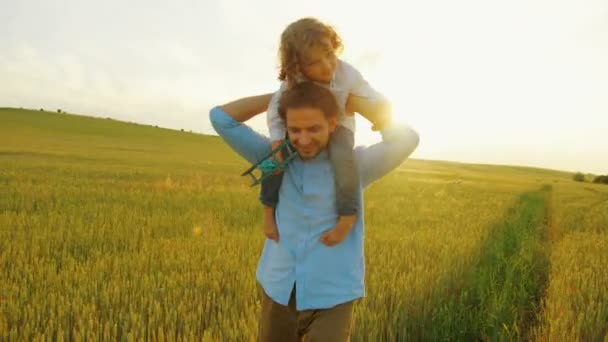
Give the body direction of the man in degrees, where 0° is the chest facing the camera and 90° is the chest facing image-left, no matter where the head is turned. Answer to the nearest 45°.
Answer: approximately 0°

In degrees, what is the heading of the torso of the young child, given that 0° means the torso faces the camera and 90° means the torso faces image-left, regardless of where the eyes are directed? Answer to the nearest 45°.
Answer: approximately 0°
